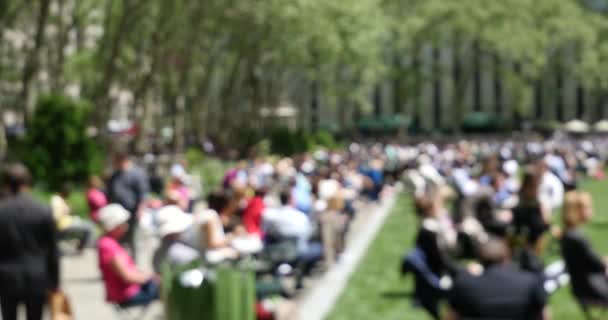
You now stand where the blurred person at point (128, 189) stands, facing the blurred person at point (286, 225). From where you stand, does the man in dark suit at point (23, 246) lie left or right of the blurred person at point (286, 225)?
right

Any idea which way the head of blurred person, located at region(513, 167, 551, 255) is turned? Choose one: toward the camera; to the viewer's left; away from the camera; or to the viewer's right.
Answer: away from the camera

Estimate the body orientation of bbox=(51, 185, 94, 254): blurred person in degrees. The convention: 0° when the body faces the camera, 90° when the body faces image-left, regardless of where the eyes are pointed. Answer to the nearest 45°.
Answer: approximately 270°

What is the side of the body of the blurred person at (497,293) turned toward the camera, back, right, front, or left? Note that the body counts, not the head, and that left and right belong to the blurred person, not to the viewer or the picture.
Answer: back

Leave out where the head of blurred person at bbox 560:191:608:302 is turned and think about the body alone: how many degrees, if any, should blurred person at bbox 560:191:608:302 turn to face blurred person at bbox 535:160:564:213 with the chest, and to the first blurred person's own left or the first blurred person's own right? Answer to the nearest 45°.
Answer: approximately 90° to the first blurred person's own left

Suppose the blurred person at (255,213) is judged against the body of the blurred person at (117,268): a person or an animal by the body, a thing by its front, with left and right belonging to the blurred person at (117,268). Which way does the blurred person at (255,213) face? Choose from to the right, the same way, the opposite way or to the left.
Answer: the same way

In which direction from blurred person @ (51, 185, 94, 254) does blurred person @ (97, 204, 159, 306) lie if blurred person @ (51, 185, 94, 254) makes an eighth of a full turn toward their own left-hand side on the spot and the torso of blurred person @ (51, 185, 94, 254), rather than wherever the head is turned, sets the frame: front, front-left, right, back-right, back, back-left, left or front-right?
back-right

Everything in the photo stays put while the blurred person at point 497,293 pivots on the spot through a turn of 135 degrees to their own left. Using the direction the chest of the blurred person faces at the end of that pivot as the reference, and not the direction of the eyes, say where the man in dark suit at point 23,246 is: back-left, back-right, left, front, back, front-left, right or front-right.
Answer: front-right

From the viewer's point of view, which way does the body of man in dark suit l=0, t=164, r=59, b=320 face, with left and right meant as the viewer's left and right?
facing away from the viewer
